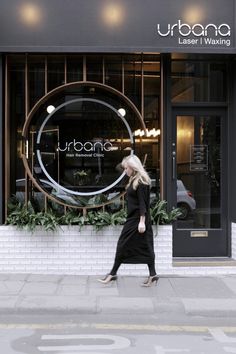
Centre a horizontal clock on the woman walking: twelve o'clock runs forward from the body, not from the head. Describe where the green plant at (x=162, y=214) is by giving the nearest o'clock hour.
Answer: The green plant is roughly at 4 o'clock from the woman walking.

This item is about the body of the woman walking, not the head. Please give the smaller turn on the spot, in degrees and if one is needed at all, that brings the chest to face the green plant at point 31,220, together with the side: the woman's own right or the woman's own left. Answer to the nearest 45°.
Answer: approximately 45° to the woman's own right

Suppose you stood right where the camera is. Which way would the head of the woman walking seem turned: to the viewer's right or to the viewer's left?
to the viewer's left

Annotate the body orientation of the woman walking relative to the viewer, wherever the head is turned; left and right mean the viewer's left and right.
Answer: facing to the left of the viewer

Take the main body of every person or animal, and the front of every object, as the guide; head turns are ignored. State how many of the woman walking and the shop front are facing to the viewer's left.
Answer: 1

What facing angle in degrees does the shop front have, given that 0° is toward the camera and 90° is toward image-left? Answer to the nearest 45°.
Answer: approximately 0°

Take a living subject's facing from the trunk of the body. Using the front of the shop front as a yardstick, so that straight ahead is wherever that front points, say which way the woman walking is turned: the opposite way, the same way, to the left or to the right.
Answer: to the right
